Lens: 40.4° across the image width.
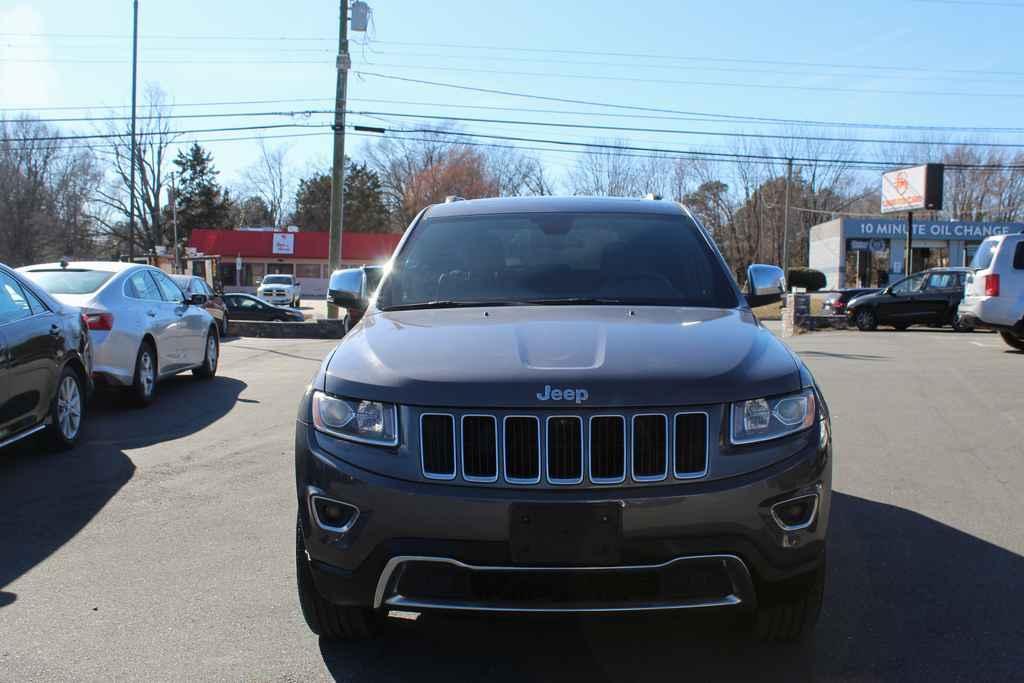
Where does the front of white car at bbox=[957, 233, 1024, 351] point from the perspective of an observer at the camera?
facing away from the viewer and to the right of the viewer

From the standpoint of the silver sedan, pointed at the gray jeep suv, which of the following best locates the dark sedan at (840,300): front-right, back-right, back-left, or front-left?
back-left

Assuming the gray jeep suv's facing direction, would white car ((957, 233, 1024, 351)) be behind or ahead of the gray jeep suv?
behind

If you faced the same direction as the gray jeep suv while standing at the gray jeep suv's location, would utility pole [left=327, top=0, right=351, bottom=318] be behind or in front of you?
behind

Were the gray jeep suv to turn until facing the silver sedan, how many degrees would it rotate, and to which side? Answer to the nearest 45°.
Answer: approximately 135° to its right

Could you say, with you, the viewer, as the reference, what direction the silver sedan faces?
facing away from the viewer and to the right of the viewer

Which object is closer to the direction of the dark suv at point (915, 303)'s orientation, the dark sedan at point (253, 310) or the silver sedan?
the dark sedan

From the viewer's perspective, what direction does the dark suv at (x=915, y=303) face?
to the viewer's left

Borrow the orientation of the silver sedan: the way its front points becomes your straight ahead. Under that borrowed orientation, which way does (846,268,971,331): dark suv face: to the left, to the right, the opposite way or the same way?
to the left

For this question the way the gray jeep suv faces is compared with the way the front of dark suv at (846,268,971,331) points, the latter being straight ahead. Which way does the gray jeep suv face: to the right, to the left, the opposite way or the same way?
to the left

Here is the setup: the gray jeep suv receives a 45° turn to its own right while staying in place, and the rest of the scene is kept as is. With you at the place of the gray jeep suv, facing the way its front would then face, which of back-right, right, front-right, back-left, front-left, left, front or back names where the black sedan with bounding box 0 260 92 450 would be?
right
